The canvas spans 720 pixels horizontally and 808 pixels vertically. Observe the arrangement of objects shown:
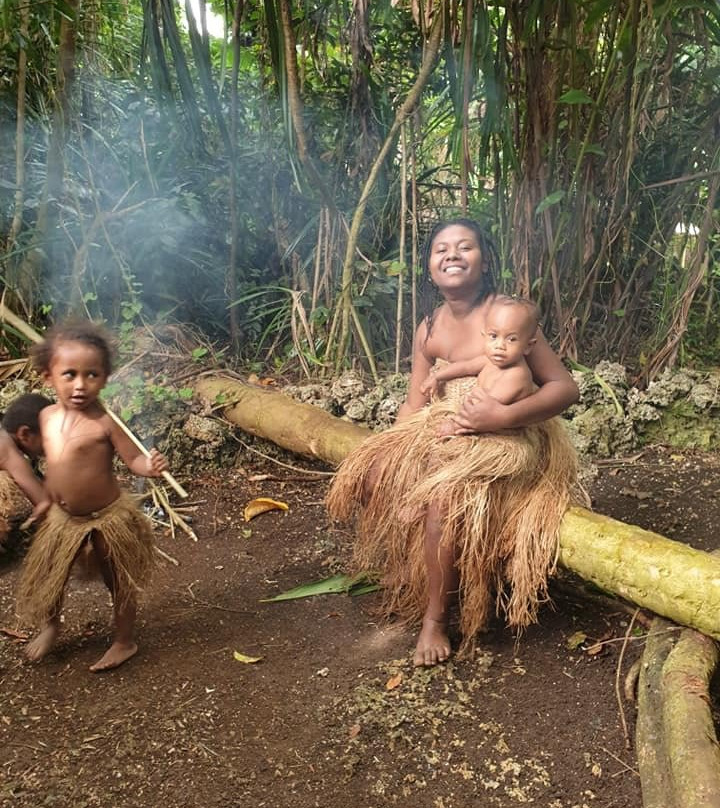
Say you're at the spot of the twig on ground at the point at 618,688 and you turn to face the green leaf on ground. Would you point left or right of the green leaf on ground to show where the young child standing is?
left

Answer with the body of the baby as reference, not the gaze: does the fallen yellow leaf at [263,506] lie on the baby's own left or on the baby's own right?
on the baby's own right

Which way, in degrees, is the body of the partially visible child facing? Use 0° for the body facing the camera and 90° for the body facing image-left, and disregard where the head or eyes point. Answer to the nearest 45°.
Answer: approximately 270°

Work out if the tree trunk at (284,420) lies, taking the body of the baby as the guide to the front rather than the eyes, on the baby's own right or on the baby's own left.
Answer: on the baby's own right

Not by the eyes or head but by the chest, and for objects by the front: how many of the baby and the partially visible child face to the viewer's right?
1

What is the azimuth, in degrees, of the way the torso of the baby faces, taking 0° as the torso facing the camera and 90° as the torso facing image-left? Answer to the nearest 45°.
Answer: approximately 45°

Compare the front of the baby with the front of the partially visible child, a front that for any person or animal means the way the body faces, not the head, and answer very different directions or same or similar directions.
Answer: very different directions

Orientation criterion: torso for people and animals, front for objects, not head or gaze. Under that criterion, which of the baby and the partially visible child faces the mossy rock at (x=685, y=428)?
the partially visible child
